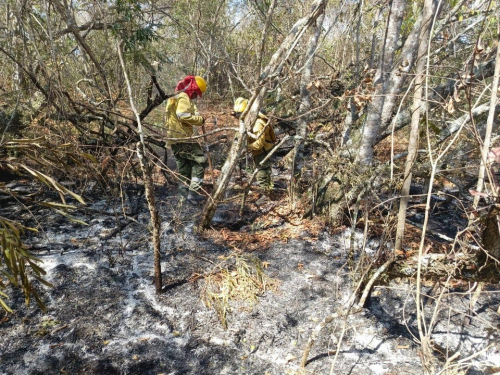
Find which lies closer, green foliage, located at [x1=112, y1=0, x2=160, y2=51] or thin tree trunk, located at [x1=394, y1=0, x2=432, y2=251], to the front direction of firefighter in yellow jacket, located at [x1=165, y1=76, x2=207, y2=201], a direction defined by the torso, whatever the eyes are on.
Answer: the thin tree trunk

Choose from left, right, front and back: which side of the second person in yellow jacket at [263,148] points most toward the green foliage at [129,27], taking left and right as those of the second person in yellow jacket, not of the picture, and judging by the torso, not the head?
front

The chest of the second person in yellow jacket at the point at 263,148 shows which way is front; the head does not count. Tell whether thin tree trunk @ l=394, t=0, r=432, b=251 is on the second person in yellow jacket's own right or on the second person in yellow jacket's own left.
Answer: on the second person in yellow jacket's own left

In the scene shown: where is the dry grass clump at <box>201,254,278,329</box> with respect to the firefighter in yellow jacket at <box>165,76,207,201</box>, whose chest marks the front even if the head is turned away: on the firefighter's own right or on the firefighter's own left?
on the firefighter's own right

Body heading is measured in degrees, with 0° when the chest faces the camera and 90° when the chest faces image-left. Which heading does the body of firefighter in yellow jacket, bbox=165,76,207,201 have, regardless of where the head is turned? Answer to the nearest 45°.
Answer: approximately 270°

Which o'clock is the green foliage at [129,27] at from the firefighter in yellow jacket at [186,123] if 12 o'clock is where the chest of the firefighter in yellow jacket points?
The green foliage is roughly at 8 o'clock from the firefighter in yellow jacket.

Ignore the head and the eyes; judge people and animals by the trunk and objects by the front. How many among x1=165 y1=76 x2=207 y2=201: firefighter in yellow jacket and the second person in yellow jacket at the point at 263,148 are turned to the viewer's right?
1

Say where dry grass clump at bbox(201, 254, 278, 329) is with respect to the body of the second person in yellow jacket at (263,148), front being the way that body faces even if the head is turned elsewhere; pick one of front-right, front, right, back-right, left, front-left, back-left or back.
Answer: left

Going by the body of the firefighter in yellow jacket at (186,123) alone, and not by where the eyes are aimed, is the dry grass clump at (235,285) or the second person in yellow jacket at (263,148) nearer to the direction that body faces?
the second person in yellow jacket

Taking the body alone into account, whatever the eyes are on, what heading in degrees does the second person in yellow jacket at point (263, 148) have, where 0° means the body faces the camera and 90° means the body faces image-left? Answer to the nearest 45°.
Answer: approximately 90°

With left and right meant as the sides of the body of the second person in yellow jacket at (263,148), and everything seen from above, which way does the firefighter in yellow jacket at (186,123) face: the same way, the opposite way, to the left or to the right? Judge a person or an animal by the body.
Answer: the opposite way

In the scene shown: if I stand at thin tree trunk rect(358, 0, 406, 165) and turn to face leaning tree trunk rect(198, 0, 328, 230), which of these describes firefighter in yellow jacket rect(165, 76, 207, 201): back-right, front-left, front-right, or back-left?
front-right

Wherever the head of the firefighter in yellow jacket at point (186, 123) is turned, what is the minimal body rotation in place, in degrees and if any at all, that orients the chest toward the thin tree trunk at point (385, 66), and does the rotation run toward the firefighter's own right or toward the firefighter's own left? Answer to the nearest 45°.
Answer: approximately 45° to the firefighter's own right
